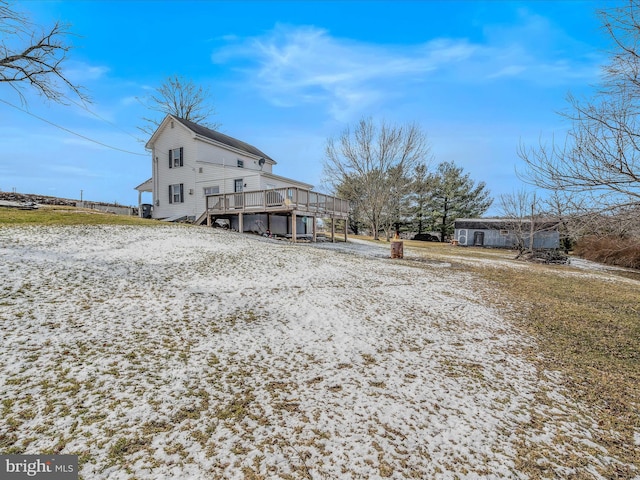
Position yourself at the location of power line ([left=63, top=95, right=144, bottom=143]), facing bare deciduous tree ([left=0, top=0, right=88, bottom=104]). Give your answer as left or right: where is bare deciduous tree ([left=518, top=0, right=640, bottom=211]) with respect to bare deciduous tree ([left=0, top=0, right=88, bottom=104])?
left

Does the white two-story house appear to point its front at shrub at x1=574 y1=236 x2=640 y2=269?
no

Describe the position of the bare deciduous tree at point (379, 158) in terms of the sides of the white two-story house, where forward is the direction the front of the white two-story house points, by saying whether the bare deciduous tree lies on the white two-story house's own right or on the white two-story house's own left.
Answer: on the white two-story house's own right

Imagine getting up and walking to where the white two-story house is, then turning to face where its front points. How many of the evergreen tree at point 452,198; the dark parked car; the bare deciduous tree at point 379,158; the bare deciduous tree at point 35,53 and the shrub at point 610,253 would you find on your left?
1

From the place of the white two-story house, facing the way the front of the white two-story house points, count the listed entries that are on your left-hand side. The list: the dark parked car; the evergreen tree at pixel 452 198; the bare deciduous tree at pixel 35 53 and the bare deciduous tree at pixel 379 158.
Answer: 1

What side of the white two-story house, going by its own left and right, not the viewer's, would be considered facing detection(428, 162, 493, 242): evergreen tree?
right

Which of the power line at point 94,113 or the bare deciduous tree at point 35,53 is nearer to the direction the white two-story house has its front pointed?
the power line

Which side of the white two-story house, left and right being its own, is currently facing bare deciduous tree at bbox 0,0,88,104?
left

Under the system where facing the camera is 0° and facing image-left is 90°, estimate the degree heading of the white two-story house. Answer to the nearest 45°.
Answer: approximately 135°

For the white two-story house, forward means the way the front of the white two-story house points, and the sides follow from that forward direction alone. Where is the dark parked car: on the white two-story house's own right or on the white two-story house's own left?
on the white two-story house's own right

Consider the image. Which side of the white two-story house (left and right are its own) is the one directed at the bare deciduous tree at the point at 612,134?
back
